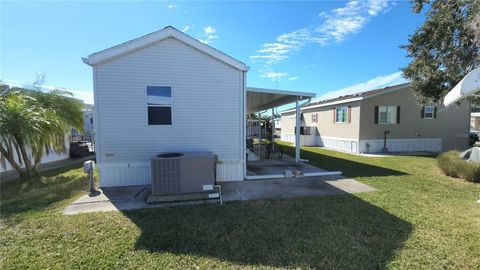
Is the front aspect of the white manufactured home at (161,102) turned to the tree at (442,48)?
yes

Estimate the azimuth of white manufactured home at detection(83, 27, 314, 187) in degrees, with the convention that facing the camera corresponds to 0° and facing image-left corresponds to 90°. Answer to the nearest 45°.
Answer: approximately 270°

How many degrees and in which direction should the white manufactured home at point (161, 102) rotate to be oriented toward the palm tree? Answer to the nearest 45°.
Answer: approximately 180°

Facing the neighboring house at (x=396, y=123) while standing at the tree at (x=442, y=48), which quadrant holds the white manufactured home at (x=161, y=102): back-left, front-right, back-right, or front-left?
back-left

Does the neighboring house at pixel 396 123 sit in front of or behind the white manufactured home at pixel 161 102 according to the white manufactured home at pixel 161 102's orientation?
in front

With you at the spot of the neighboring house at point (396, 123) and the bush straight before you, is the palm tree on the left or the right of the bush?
right

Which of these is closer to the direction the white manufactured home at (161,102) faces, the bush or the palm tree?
the bush

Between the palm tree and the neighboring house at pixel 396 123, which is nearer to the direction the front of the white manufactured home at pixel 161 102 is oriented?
the neighboring house
